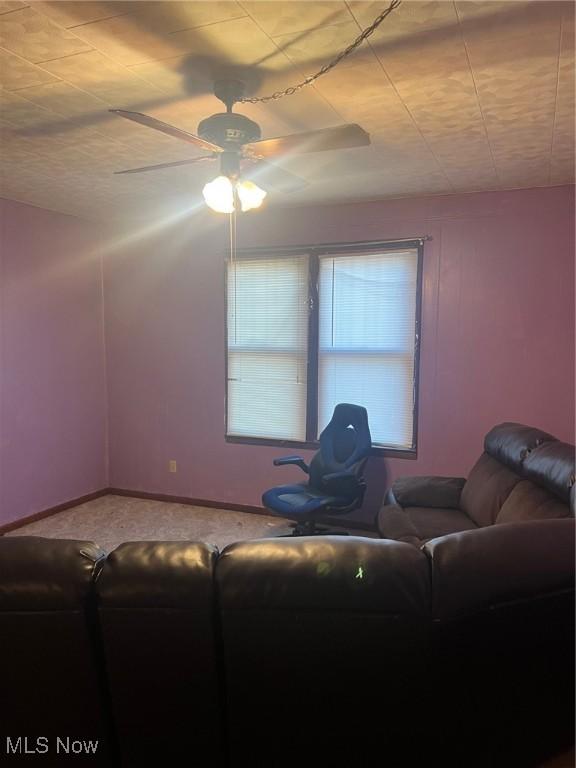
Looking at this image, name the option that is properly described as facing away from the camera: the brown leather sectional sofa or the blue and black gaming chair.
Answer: the brown leather sectional sofa

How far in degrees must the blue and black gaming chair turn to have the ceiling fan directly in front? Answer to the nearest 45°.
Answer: approximately 45° to its left

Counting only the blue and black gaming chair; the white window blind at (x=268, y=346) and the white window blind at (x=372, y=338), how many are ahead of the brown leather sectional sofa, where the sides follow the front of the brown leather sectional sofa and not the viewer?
3

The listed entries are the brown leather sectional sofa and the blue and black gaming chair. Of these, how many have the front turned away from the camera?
1

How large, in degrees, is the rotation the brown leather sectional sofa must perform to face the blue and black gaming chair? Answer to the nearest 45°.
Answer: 0° — it already faces it

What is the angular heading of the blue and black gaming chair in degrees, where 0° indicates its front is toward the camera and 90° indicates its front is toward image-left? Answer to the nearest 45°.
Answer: approximately 45°

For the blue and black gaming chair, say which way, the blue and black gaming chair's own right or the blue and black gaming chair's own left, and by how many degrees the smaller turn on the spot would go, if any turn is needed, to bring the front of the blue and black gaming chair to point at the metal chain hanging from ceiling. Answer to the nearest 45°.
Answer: approximately 45° to the blue and black gaming chair's own left

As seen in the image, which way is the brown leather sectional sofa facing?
away from the camera

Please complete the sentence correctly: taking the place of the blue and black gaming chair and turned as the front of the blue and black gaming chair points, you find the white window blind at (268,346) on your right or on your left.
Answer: on your right

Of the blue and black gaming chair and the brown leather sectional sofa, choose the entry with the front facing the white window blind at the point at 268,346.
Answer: the brown leather sectional sofa
